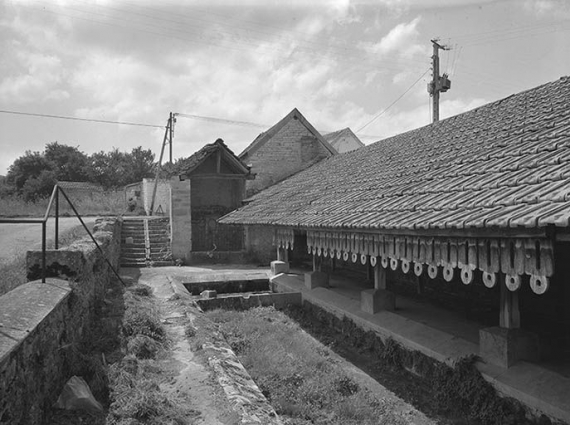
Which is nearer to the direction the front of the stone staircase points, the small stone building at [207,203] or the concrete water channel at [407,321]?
the concrete water channel

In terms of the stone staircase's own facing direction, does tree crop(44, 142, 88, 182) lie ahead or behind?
behind

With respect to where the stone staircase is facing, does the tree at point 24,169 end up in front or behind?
behind

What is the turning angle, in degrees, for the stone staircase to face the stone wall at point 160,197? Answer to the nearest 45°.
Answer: approximately 180°

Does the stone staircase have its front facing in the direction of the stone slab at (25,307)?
yes

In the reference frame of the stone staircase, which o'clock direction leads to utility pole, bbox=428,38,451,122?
The utility pole is roughly at 9 o'clock from the stone staircase.

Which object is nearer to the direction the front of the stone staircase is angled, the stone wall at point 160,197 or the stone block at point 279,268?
the stone block

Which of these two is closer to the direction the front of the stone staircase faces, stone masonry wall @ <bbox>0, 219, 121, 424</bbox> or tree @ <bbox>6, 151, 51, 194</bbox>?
the stone masonry wall

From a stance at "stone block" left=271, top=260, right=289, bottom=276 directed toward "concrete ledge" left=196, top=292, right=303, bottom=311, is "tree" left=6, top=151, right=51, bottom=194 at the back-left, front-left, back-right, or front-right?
back-right

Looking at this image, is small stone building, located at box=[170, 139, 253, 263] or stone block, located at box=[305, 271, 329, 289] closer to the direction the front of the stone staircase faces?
the stone block

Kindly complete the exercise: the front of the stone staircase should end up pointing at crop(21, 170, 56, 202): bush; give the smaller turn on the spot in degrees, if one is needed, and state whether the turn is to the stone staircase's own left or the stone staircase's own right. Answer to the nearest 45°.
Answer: approximately 180°

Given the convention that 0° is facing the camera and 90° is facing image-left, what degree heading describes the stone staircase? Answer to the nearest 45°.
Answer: approximately 0°
